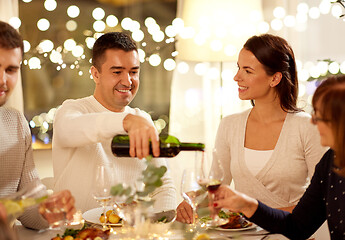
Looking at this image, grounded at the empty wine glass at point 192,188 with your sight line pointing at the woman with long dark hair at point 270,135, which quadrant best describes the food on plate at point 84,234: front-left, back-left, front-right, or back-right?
back-left

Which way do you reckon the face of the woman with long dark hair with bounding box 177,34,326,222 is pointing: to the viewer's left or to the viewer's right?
to the viewer's left

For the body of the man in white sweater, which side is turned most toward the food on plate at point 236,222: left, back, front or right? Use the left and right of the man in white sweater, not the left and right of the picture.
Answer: front

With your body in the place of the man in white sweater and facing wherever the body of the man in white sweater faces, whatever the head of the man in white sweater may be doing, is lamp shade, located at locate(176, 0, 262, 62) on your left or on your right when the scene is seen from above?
on your left

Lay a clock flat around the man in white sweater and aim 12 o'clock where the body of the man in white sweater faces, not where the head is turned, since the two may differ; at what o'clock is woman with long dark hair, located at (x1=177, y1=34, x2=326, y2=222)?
The woman with long dark hair is roughly at 10 o'clock from the man in white sweater.

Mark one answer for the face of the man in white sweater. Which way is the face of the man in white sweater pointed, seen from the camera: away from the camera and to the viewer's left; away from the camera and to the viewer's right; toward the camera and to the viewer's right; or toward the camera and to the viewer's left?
toward the camera and to the viewer's right

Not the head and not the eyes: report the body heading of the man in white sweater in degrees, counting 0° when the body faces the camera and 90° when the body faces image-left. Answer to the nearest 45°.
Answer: approximately 315°

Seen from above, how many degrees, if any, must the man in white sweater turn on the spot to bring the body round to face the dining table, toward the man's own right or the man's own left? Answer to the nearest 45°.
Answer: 0° — they already face it

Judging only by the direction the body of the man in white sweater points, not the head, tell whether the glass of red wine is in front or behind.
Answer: in front
